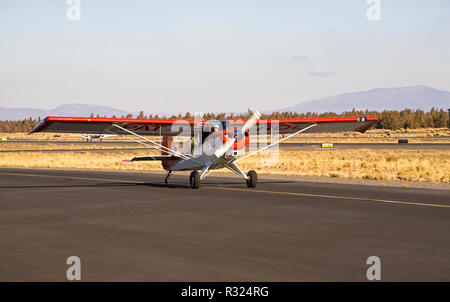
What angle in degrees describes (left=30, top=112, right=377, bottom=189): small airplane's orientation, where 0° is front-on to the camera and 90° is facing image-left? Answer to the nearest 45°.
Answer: approximately 315°
